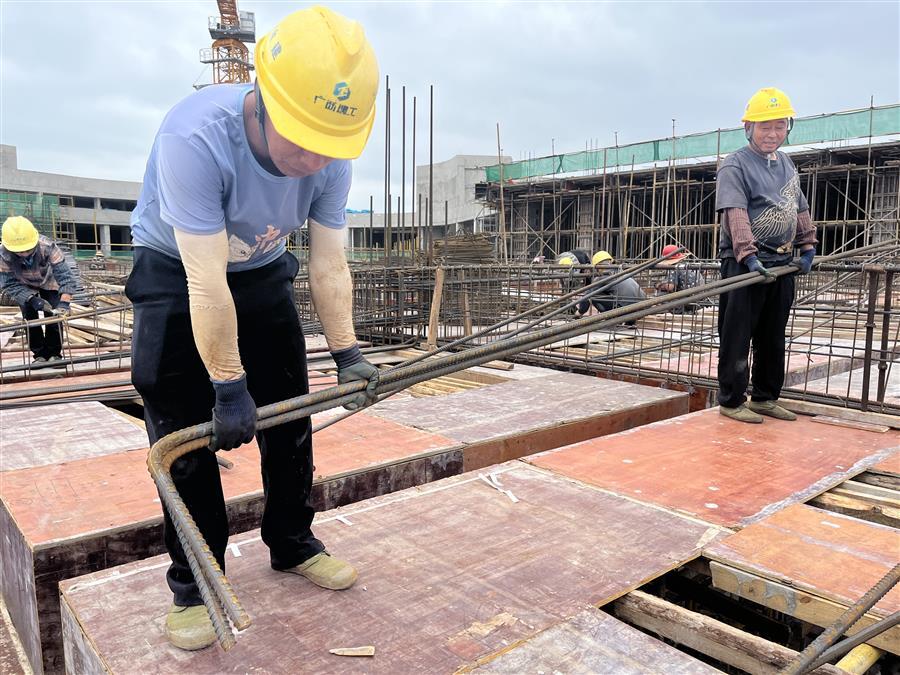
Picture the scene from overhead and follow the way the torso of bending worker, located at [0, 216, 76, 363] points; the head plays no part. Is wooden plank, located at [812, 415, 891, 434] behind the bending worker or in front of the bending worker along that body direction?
in front

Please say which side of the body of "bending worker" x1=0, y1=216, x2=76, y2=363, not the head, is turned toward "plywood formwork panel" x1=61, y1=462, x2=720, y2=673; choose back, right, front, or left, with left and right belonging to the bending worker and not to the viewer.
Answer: front

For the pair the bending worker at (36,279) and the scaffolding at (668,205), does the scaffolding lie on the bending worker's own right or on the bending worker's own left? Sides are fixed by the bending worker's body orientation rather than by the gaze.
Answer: on the bending worker's own left

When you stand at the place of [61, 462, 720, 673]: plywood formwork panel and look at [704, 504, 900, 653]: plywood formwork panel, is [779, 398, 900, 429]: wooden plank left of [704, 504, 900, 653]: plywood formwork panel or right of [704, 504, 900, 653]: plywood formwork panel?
left

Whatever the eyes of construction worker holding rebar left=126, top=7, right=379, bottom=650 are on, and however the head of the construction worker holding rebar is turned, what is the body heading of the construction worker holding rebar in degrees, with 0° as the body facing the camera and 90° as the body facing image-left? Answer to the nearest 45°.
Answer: approximately 315°

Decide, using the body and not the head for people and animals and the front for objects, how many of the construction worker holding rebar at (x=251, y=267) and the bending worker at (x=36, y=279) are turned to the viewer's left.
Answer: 0

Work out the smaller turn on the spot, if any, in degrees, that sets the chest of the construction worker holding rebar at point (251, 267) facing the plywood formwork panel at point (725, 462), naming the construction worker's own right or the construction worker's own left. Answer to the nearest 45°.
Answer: approximately 45° to the construction worker's own left

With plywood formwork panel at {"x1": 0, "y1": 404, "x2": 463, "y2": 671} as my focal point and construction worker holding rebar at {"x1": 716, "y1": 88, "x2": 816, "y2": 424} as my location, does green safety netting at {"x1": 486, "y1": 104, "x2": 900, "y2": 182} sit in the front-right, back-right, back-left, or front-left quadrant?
back-right
